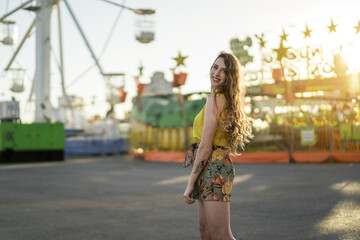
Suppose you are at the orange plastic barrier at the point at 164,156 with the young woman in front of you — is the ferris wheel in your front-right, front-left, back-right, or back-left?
back-right

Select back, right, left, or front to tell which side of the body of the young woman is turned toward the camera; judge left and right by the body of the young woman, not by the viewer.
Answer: left
